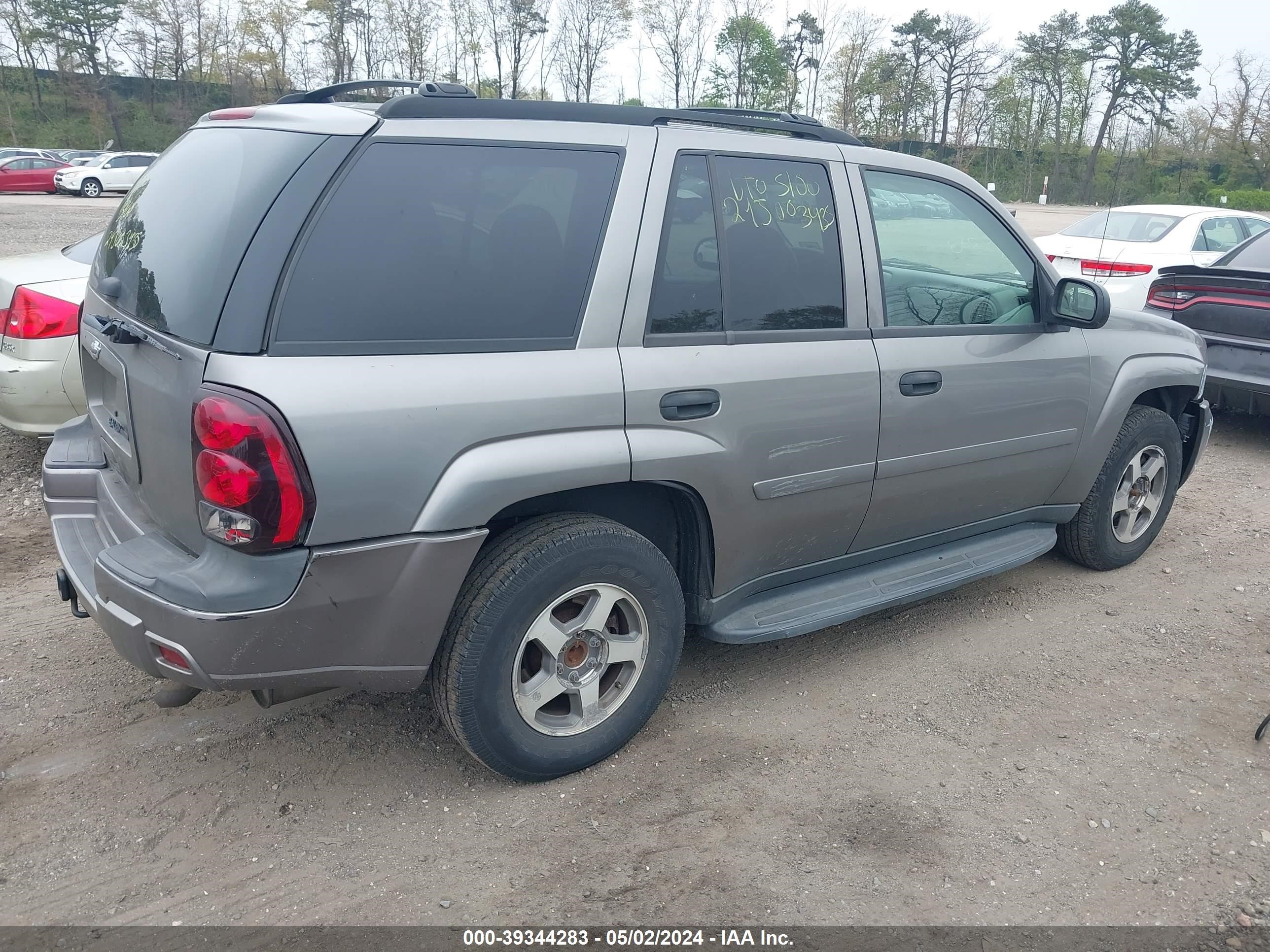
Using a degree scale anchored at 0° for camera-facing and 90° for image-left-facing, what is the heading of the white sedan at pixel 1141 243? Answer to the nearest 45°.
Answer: approximately 225°

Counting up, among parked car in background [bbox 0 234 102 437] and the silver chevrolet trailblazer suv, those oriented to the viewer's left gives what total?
0

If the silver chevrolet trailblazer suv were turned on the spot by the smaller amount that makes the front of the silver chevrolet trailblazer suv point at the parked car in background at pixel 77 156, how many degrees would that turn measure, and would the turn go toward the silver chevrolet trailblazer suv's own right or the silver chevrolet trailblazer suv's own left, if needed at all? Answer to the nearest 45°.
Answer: approximately 90° to the silver chevrolet trailblazer suv's own left

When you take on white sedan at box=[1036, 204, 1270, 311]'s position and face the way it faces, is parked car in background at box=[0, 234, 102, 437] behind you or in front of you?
behind

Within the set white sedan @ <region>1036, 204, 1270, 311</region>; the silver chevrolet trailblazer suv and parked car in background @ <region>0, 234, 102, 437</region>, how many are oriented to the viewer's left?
0

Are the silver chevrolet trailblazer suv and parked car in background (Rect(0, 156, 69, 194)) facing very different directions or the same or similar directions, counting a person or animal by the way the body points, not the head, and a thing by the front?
very different directions

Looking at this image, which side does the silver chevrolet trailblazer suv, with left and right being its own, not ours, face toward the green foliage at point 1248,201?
front

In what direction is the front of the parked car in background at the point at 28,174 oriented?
to the viewer's left

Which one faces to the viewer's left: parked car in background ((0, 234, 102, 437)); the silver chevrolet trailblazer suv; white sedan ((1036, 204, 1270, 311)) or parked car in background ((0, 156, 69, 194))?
parked car in background ((0, 156, 69, 194))

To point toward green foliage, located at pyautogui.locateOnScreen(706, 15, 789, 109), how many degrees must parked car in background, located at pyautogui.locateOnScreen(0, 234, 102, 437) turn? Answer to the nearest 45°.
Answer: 0° — it already faces it

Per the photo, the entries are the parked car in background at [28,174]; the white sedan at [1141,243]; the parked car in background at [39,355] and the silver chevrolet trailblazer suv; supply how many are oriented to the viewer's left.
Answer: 1

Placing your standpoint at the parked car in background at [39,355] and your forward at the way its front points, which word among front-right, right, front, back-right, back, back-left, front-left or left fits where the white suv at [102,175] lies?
front-left

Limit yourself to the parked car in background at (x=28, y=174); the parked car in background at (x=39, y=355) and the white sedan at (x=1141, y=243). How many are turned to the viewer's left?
1

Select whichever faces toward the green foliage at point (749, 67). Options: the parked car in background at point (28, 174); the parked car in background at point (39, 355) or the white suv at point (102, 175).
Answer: the parked car in background at point (39, 355)

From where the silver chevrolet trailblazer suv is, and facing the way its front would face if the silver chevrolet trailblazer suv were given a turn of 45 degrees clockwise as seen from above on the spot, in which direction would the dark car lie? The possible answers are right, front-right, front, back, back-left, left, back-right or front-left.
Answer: front-left

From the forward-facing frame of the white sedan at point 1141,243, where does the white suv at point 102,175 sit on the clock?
the white suv at point 102,175 is roughly at 8 o'clock from the white sedan at point 1141,243.

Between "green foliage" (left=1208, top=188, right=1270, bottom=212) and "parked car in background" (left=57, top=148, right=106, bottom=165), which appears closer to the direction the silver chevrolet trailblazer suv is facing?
the green foliage

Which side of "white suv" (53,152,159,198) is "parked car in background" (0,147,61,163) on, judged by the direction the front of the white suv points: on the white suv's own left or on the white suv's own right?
on the white suv's own right
